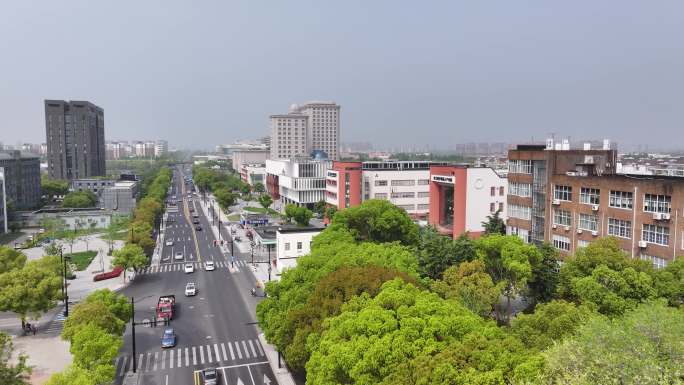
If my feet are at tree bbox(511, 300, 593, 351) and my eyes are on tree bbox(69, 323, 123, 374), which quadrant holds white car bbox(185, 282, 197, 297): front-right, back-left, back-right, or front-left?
front-right

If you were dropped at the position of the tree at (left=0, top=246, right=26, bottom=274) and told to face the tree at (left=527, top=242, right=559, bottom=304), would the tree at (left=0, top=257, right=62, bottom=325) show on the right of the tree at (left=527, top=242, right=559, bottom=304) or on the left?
right

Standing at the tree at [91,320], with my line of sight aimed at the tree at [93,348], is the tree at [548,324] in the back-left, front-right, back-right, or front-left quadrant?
front-left

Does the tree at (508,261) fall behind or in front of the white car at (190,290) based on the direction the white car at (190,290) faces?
in front
